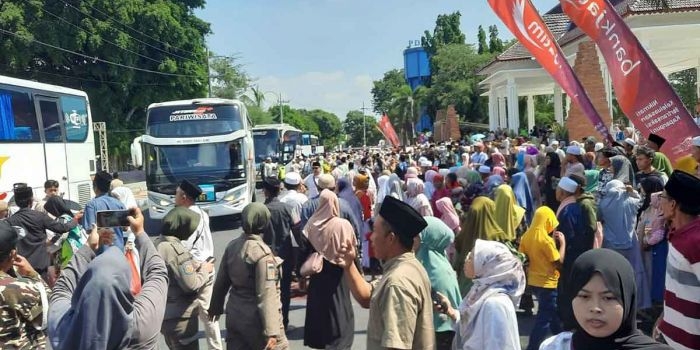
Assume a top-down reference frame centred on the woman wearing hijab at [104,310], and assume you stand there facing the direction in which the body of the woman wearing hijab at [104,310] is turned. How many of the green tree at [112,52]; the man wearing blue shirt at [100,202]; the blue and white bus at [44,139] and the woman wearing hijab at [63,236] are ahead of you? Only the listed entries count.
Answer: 4

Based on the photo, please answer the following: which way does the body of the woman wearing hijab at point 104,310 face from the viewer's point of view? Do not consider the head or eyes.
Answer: away from the camera

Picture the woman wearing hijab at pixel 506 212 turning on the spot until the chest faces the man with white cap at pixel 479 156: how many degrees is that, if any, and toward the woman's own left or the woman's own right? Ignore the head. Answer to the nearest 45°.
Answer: approximately 45° to the woman's own right

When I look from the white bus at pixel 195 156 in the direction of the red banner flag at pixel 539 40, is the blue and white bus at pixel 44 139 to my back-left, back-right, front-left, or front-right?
back-right

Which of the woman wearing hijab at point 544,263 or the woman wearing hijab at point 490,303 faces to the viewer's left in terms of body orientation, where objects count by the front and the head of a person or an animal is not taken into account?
the woman wearing hijab at point 490,303

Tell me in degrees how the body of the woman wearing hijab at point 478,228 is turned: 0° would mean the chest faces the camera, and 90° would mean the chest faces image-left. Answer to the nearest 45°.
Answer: approximately 135°

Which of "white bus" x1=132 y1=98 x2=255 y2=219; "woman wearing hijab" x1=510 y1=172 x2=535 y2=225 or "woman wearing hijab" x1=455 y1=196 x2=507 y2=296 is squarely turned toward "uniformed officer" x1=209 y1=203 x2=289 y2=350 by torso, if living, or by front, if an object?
the white bus

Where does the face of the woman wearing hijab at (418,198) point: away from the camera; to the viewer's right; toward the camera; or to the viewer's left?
away from the camera

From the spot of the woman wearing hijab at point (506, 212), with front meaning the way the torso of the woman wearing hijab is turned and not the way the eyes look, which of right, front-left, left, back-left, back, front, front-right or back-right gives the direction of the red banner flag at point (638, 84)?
right
